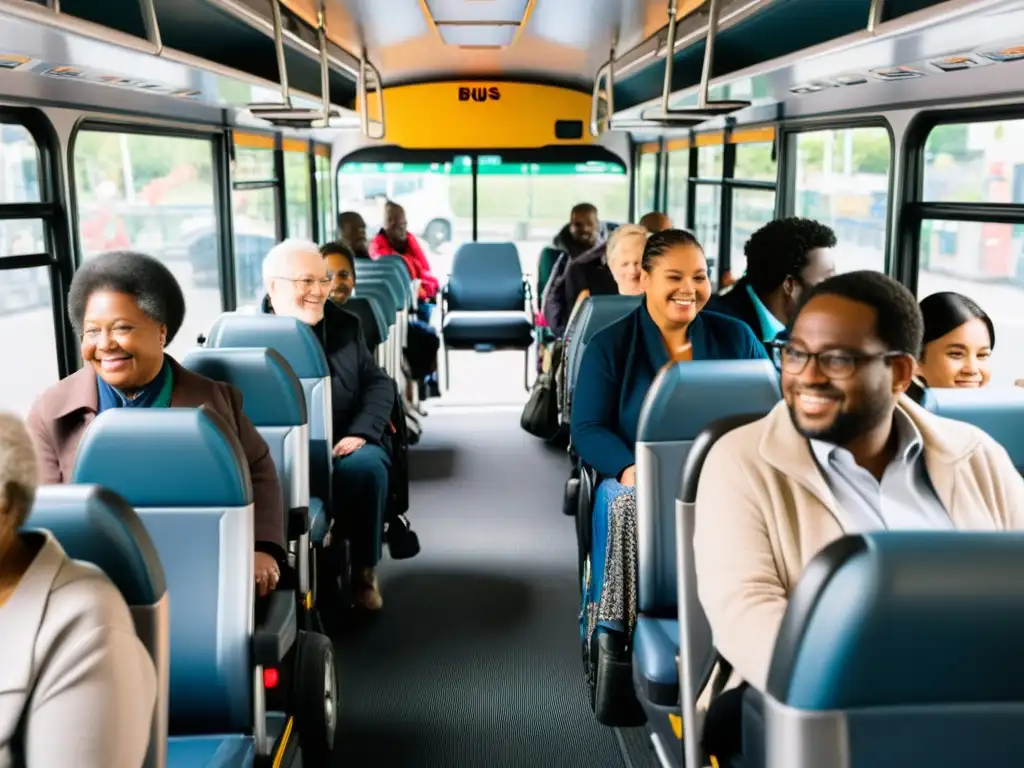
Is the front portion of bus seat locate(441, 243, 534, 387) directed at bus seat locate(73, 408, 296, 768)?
yes

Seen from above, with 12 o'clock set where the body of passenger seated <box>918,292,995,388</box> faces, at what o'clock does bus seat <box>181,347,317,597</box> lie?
The bus seat is roughly at 4 o'clock from the passenger seated.

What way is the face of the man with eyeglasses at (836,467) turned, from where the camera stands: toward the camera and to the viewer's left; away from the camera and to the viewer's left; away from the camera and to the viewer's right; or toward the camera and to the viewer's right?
toward the camera and to the viewer's left

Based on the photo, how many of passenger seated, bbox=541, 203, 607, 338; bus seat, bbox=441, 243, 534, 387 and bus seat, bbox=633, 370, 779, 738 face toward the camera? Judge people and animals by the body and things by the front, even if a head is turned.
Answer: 3

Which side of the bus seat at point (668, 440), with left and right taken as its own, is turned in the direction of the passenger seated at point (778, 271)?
back

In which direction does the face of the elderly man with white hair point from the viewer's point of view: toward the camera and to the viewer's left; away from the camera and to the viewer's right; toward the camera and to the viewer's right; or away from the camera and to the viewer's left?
toward the camera and to the viewer's right

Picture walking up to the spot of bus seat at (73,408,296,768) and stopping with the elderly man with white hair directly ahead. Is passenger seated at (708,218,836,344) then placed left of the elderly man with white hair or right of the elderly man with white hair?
right

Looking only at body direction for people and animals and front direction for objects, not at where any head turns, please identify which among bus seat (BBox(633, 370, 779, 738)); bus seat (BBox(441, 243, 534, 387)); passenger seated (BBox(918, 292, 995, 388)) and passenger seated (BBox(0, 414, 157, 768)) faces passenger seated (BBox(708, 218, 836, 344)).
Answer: bus seat (BBox(441, 243, 534, 387))

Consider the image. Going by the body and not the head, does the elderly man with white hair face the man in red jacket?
no

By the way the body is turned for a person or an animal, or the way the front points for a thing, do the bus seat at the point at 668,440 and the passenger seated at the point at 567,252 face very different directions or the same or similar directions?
same or similar directions

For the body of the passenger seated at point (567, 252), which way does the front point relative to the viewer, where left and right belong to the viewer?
facing the viewer

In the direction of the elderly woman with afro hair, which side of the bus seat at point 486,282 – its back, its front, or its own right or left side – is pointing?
front

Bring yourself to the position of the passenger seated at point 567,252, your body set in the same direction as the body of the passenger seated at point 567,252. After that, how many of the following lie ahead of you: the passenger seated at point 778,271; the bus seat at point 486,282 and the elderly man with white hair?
2

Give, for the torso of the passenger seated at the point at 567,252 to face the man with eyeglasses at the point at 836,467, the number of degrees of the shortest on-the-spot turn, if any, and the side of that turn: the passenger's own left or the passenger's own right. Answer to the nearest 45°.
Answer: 0° — they already face them

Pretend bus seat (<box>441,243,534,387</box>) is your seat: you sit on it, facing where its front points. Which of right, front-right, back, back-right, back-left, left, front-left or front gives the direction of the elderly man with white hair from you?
front

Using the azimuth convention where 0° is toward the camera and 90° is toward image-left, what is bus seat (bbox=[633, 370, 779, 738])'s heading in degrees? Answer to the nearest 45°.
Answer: approximately 0°

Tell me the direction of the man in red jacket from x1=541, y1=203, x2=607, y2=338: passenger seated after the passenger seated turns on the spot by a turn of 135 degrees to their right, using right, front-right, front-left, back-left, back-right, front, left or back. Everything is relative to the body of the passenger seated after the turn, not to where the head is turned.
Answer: front
